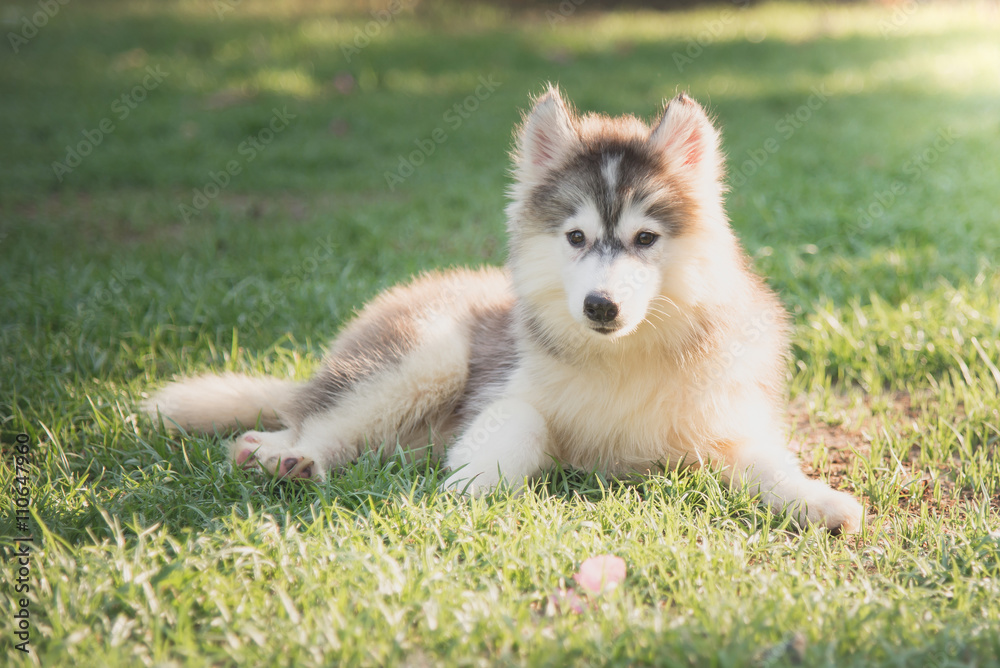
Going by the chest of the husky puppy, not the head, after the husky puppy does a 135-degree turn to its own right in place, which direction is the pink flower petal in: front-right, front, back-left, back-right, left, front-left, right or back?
left

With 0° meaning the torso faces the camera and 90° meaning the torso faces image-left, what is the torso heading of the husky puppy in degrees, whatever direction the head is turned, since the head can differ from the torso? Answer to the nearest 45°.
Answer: approximately 315°
